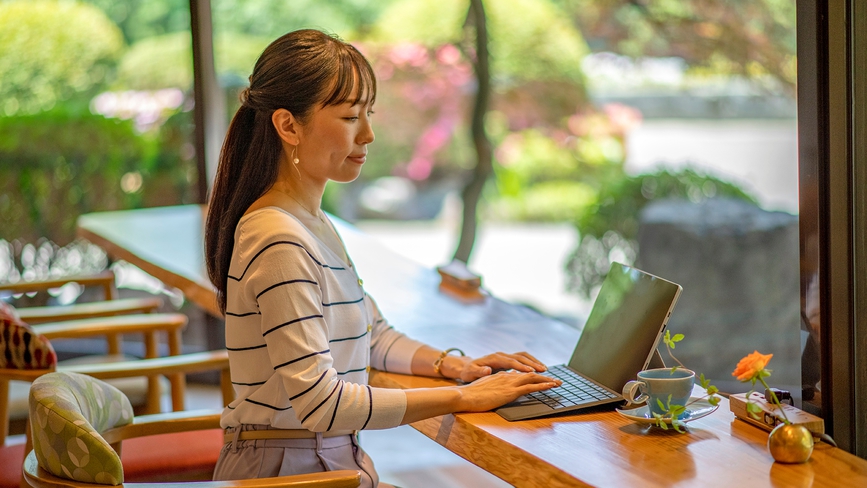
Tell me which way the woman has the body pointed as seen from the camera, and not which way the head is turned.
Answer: to the viewer's right

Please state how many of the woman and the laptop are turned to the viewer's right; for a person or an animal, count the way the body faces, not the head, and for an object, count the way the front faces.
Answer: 1

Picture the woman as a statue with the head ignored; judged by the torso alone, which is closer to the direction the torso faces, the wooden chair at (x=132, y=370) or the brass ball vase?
the brass ball vase

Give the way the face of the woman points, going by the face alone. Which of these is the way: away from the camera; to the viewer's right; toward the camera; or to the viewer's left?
to the viewer's right

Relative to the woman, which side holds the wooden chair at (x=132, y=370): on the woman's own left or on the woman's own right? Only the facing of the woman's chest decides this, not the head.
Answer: on the woman's own left

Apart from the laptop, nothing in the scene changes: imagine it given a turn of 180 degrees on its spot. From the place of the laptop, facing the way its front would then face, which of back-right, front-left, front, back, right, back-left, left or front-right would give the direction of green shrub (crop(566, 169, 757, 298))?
front-left

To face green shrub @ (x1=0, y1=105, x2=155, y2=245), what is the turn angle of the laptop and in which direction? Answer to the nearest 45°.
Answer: approximately 90° to its right

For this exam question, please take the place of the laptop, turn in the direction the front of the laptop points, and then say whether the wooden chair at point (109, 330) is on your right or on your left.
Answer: on your right

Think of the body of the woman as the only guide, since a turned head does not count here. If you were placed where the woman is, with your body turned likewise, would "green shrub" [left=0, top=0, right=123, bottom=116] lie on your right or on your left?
on your left

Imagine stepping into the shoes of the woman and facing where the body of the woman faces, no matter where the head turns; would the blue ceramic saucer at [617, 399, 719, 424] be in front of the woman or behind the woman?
in front

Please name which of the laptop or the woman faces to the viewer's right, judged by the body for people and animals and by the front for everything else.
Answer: the woman
